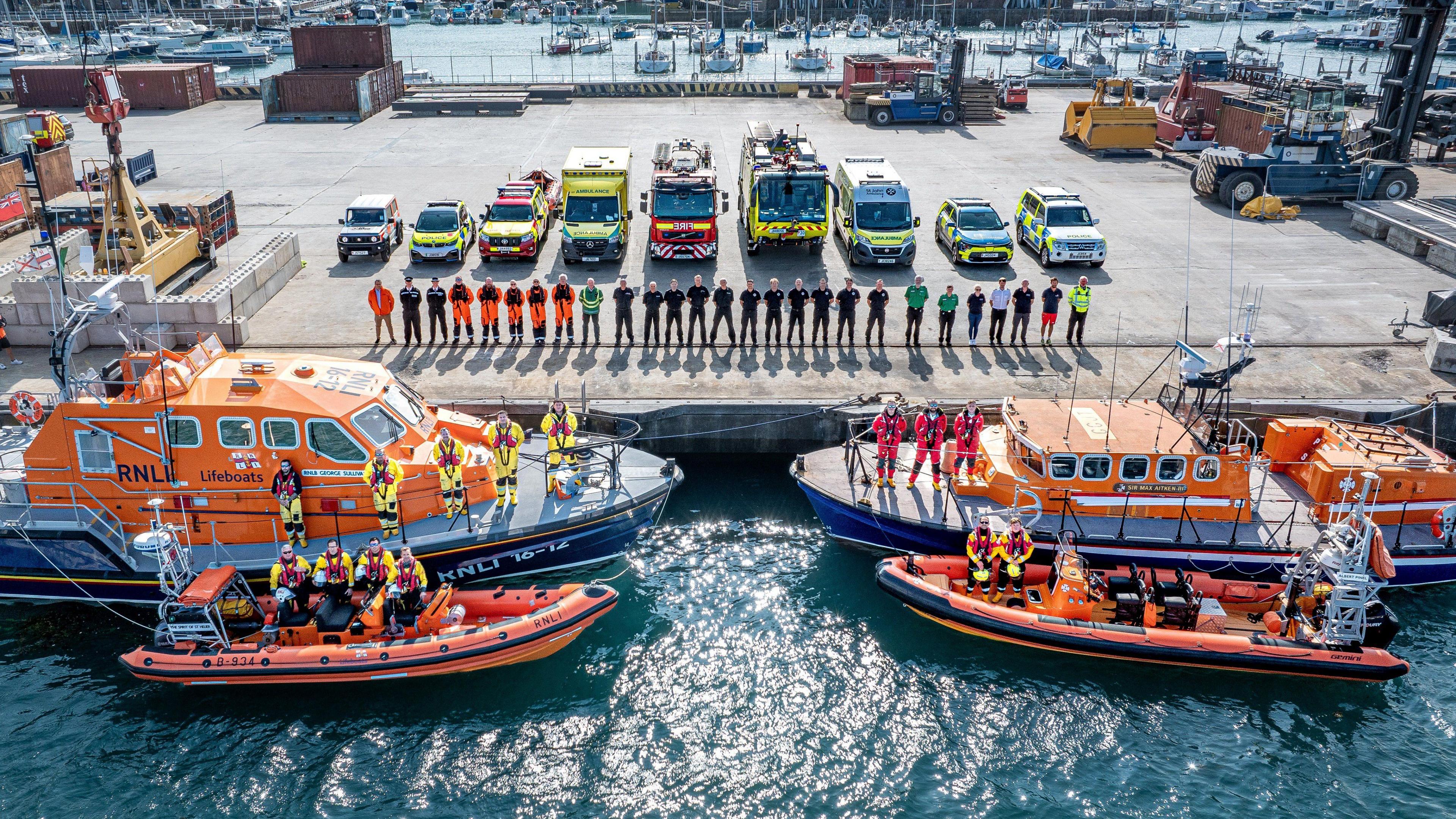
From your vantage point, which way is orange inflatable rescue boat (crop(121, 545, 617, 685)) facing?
to the viewer's right

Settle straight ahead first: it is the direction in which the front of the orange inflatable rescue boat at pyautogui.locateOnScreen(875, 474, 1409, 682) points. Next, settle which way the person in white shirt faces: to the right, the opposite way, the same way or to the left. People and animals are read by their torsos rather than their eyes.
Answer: to the left

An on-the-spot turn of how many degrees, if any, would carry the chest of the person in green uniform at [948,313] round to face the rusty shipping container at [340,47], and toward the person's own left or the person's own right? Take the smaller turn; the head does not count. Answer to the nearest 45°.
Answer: approximately 135° to the person's own right

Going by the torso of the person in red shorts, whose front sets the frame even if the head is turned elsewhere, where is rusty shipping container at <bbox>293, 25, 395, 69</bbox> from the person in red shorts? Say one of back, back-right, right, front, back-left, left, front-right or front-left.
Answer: back-right

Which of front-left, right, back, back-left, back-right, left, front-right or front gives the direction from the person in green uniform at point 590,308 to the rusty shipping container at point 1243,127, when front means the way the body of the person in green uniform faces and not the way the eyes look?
back-left

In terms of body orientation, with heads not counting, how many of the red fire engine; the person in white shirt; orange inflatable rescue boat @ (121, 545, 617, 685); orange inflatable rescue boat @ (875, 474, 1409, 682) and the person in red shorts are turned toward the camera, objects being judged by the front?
3

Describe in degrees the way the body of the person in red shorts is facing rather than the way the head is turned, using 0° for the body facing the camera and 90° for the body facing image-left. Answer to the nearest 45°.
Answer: approximately 0°

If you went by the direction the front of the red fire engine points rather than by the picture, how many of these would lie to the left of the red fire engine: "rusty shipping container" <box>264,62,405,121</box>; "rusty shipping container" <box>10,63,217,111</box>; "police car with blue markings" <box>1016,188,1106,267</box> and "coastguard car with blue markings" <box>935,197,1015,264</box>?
2

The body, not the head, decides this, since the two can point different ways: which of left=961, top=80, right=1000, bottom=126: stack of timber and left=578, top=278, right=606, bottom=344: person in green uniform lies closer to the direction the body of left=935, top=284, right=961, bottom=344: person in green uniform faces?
the person in green uniform

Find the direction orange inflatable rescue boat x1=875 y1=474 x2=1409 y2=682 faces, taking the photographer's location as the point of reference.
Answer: facing to the left of the viewer

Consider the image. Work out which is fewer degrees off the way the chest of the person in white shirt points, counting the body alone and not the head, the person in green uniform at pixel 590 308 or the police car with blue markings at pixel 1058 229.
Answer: the person in green uniform

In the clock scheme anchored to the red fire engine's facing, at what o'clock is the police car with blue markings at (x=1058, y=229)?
The police car with blue markings is roughly at 9 o'clock from the red fire engine.
